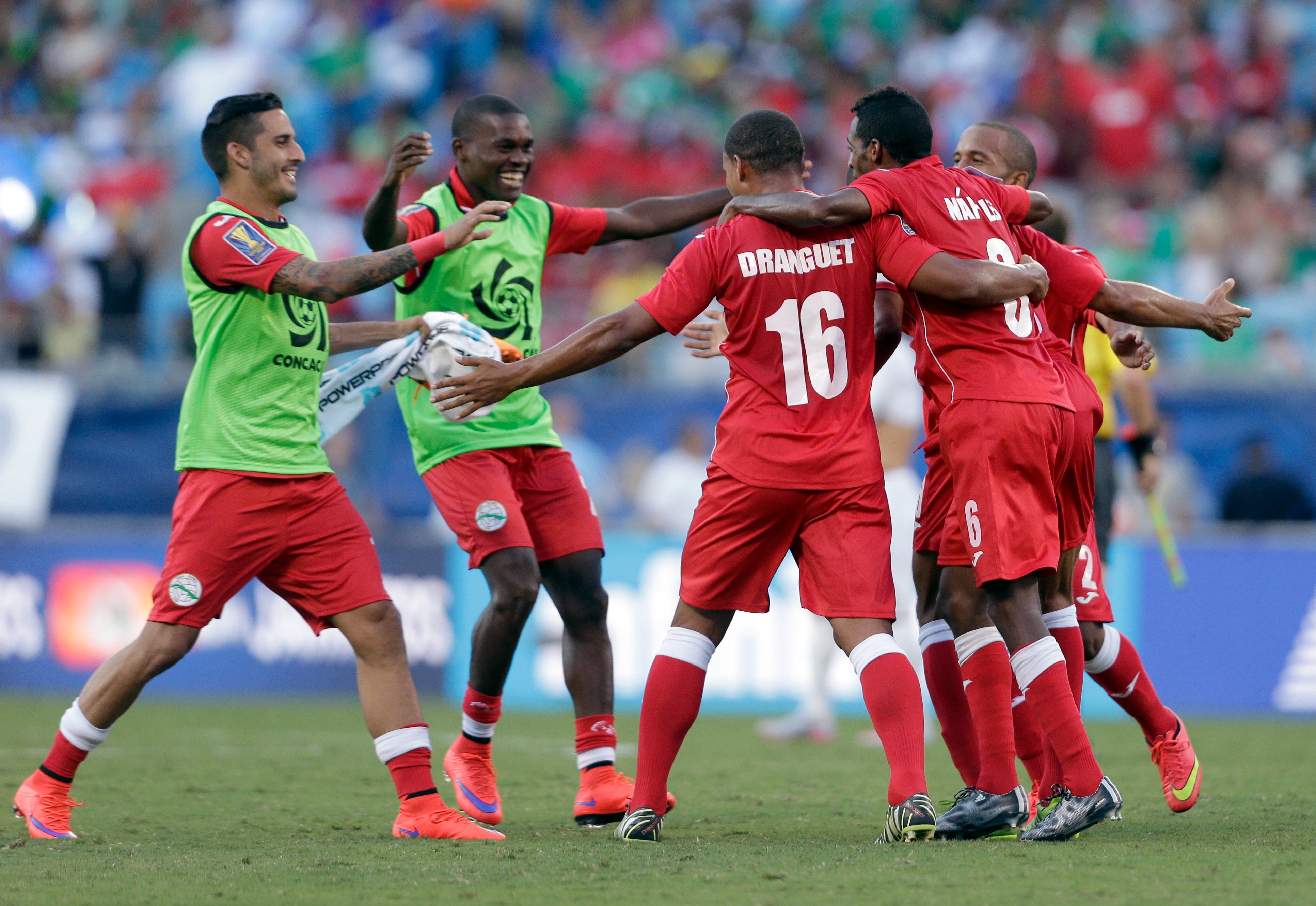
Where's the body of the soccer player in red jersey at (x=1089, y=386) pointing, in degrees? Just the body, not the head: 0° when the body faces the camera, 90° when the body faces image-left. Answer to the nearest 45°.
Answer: approximately 45°

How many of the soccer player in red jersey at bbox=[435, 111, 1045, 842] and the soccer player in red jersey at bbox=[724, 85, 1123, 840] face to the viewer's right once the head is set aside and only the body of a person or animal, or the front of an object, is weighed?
0

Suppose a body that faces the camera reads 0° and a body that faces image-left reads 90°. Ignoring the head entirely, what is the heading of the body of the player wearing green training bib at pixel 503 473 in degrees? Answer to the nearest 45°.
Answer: approximately 315°

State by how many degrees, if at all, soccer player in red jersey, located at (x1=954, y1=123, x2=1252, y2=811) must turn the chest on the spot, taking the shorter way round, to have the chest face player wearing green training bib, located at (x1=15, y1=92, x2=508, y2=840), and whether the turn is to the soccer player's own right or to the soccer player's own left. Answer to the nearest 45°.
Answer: approximately 45° to the soccer player's own right

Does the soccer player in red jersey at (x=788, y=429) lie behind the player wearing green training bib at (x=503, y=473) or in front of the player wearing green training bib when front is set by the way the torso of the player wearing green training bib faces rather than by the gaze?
in front

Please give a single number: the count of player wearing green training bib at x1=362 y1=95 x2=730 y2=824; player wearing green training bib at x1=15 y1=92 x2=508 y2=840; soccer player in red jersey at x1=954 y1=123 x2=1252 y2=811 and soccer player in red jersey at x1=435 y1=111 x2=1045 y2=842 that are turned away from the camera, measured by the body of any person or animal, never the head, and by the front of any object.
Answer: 1

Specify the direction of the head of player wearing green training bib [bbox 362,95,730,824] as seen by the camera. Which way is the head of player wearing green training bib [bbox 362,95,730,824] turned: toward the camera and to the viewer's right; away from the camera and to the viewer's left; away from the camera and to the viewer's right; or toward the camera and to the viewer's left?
toward the camera and to the viewer's right

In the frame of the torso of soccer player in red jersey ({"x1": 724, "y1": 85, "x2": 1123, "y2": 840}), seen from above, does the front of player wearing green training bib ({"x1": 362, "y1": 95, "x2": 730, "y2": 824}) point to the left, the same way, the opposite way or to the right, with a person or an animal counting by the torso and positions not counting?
the opposite way

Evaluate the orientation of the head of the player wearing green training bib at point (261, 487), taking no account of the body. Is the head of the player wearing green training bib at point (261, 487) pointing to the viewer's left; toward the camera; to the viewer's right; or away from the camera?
to the viewer's right

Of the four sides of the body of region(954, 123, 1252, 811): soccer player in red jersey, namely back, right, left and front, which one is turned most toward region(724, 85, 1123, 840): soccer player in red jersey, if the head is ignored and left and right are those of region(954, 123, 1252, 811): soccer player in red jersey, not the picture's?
front

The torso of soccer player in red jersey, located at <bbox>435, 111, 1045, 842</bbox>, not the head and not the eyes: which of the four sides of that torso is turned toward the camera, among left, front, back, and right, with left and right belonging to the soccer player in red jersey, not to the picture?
back

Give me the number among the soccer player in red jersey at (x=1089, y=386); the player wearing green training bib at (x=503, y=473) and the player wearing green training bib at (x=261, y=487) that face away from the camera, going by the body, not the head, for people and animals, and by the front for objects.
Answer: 0

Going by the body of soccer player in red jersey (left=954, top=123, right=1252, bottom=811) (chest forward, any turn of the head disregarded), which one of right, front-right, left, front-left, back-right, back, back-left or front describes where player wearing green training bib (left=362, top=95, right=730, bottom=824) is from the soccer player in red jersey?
front-right

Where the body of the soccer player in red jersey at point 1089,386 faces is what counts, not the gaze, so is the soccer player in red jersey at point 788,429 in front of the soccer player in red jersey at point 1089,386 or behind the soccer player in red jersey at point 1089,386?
in front

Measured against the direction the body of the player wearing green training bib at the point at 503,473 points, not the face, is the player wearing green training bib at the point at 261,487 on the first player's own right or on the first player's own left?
on the first player's own right

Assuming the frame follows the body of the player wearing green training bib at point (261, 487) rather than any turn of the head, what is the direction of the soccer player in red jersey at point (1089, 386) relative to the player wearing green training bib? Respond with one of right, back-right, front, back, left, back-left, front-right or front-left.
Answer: front

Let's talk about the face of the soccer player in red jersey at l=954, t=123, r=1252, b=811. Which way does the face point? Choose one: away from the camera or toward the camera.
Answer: toward the camera
